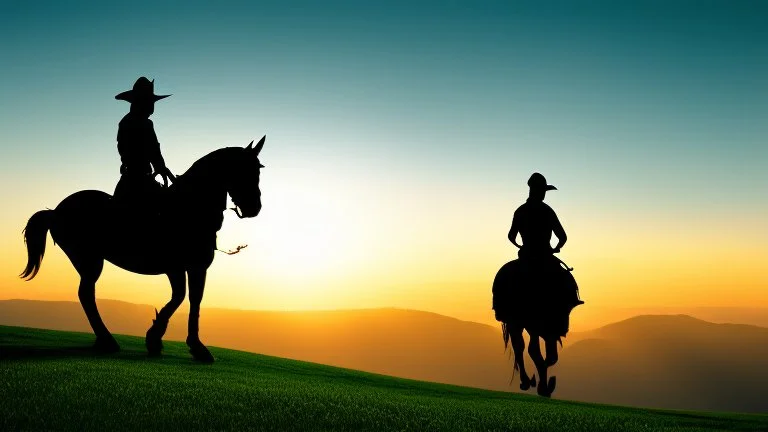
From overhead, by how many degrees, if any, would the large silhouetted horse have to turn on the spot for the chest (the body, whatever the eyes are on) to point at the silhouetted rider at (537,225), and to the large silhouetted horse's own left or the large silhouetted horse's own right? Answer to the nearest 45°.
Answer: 0° — it already faces them

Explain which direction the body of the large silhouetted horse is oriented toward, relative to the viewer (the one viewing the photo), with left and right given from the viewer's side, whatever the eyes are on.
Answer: facing to the right of the viewer

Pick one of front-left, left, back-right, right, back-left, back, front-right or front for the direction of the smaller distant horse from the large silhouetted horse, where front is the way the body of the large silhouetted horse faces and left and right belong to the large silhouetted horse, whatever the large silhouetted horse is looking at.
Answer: front

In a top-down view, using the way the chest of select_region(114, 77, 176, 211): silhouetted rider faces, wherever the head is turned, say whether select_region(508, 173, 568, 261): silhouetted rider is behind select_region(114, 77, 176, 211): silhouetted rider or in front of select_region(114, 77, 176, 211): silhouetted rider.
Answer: in front

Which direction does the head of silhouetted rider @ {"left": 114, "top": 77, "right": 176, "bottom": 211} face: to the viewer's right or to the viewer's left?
to the viewer's right

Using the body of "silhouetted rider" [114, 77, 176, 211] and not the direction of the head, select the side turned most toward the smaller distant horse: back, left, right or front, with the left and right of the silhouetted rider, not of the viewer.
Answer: front

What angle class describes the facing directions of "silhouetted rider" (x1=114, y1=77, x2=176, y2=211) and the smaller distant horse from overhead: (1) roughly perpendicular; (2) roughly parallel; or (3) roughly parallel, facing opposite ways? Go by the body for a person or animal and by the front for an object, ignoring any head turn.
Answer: roughly perpendicular

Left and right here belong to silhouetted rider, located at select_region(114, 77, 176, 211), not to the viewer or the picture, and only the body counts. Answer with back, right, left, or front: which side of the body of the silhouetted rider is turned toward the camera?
right

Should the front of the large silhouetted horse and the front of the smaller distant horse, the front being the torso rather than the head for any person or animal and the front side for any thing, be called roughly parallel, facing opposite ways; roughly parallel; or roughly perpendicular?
roughly perpendicular
